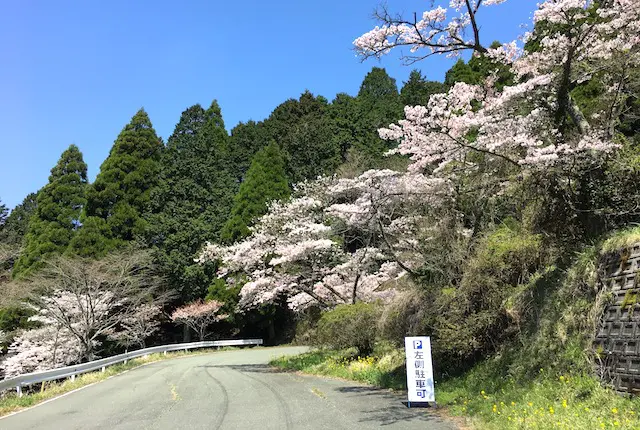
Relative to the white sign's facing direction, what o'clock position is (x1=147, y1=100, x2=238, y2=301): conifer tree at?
The conifer tree is roughly at 5 o'clock from the white sign.

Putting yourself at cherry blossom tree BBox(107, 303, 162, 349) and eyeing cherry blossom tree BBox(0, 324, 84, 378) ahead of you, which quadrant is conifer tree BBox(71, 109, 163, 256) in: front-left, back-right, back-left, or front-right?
back-right

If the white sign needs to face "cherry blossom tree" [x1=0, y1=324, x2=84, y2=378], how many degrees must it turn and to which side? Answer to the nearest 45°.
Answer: approximately 135° to its right

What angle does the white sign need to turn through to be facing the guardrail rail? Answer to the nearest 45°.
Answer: approximately 135° to its right

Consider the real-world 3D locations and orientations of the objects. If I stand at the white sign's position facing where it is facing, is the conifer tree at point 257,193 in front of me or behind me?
behind

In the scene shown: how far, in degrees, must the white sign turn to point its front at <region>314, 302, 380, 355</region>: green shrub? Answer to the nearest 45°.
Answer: approximately 180°

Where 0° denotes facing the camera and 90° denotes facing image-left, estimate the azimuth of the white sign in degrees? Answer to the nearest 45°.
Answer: approximately 0°

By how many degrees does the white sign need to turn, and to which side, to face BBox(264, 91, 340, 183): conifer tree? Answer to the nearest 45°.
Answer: approximately 180°

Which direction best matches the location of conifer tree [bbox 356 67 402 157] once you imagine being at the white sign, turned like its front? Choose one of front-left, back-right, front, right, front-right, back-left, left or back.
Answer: back
